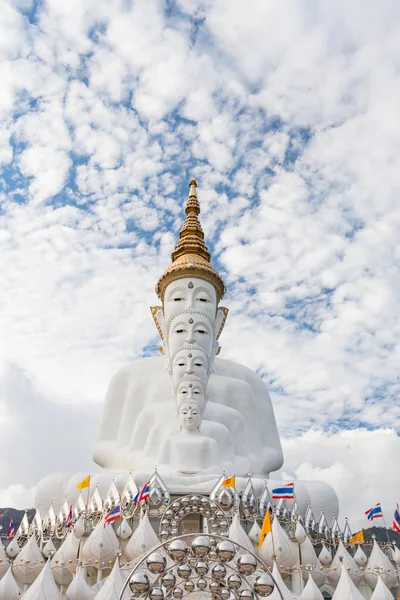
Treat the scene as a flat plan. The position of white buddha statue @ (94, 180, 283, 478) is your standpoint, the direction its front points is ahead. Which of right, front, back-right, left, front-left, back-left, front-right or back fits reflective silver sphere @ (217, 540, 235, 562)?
front

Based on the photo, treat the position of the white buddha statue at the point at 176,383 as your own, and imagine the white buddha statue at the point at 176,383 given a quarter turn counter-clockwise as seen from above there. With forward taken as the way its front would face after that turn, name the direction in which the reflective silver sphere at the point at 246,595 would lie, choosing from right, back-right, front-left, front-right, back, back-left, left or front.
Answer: right

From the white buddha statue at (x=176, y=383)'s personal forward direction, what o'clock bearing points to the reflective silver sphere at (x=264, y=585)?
The reflective silver sphere is roughly at 12 o'clock from the white buddha statue.

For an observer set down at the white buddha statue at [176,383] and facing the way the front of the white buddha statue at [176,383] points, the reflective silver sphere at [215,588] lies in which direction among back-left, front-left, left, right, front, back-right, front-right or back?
front

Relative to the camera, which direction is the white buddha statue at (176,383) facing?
toward the camera

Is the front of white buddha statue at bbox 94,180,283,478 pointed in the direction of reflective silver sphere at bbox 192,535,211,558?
yes

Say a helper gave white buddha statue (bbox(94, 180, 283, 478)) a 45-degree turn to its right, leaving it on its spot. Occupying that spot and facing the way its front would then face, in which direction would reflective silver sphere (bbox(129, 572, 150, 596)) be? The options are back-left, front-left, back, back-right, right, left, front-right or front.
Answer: front-left

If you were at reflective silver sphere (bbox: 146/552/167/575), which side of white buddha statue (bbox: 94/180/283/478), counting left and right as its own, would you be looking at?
front

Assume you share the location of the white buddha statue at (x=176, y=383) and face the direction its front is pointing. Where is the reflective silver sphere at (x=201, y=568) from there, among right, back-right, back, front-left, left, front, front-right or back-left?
front

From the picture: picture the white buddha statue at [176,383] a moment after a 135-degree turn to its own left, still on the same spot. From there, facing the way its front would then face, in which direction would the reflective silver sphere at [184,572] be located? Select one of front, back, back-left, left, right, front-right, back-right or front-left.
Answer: back-right

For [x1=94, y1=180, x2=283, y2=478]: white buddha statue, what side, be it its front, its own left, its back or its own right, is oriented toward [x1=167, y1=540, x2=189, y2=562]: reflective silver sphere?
front
